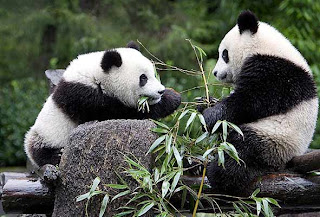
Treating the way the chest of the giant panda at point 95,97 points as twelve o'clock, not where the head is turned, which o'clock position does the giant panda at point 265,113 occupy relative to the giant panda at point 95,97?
the giant panda at point 265,113 is roughly at 1 o'clock from the giant panda at point 95,97.

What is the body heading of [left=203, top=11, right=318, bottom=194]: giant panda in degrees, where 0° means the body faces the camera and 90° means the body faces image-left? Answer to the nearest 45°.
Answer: approximately 90°

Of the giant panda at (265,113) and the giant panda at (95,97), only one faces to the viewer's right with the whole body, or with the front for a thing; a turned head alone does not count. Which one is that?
the giant panda at (95,97)

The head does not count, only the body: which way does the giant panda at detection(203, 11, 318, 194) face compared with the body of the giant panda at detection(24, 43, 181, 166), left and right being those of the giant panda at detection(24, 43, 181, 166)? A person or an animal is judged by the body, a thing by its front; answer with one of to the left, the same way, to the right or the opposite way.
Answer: the opposite way

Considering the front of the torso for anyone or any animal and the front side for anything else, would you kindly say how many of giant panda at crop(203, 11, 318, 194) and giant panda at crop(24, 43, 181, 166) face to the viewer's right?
1

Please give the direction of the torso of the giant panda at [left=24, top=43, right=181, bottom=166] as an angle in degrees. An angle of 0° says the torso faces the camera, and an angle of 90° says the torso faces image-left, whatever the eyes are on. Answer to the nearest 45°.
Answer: approximately 270°

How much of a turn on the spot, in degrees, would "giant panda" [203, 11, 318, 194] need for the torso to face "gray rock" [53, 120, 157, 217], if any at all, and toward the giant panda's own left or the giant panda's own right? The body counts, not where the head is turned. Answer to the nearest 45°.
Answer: approximately 45° to the giant panda's own left
